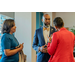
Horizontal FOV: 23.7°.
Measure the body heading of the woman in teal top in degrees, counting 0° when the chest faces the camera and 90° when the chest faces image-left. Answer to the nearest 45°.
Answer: approximately 270°

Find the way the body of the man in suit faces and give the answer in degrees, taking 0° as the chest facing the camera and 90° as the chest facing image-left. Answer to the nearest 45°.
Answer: approximately 315°

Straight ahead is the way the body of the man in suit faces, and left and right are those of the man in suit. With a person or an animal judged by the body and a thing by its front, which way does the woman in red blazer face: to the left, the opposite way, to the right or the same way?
the opposite way

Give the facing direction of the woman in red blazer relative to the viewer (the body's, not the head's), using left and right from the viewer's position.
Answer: facing away from the viewer and to the left of the viewer

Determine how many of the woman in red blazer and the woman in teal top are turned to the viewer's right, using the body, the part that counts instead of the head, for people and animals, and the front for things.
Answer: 1
